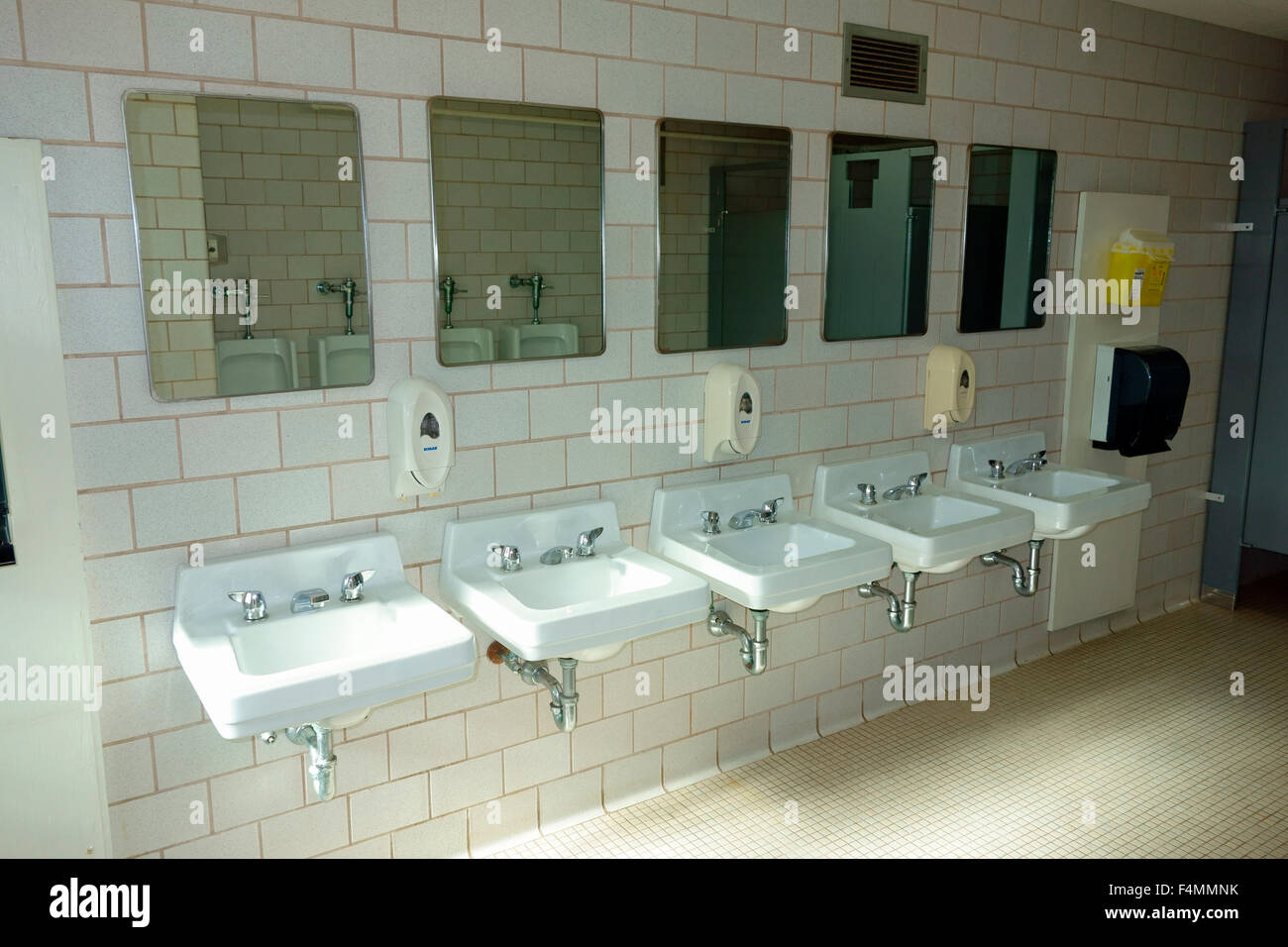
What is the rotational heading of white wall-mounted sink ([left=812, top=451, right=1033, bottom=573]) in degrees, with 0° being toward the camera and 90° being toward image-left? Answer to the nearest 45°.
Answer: approximately 315°

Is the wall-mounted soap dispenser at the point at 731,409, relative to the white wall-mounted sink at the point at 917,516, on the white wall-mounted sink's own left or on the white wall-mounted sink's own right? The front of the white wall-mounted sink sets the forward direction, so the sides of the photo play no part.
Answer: on the white wall-mounted sink's own right

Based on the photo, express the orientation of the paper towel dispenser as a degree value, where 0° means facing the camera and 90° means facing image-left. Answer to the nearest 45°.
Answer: approximately 315°

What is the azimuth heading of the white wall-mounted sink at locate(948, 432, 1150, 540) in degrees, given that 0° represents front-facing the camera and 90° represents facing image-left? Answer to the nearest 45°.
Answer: approximately 315°

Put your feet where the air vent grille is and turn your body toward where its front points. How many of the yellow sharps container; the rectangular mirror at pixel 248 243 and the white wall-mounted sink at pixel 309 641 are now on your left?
1

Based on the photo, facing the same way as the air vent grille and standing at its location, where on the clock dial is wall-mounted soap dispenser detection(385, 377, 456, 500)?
The wall-mounted soap dispenser is roughly at 3 o'clock from the air vent grille.

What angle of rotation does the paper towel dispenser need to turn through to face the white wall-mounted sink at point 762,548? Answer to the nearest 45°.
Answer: approximately 90° to its right

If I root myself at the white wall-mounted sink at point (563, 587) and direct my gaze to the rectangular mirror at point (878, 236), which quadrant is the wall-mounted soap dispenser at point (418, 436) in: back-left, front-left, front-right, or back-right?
back-left
